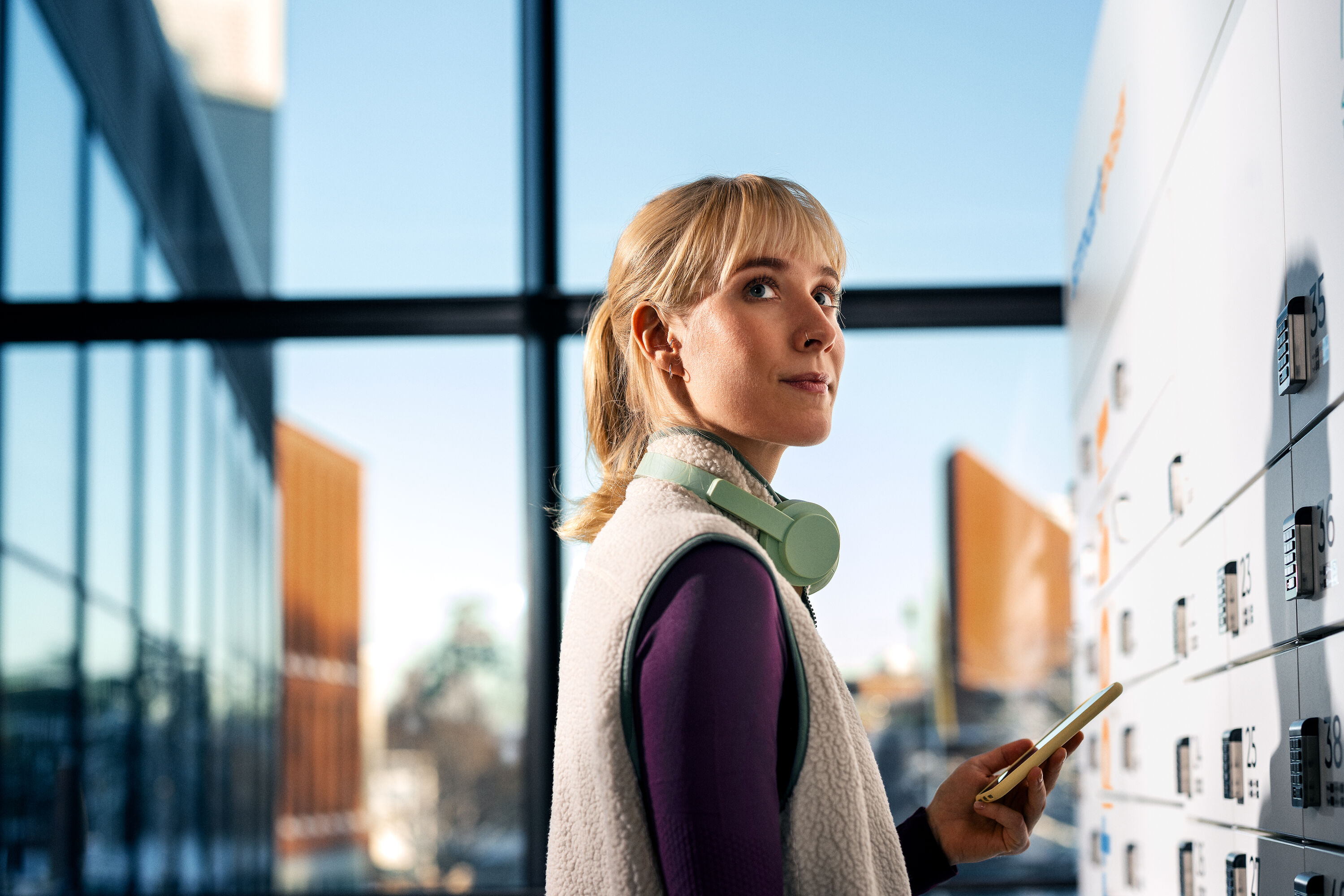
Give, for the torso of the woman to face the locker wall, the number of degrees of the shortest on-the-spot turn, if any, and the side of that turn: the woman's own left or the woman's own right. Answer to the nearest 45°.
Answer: approximately 45° to the woman's own left

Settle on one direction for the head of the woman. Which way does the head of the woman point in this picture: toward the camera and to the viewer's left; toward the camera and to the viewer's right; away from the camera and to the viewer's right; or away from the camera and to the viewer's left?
toward the camera and to the viewer's right

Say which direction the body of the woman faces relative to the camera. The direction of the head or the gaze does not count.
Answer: to the viewer's right
